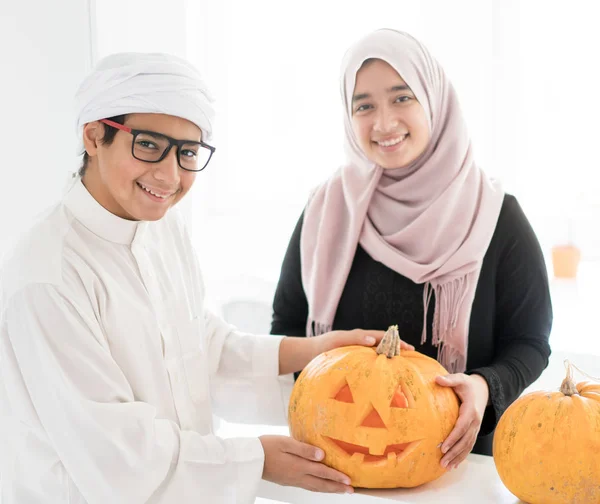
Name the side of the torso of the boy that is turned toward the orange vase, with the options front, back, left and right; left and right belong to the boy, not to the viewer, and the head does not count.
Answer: left

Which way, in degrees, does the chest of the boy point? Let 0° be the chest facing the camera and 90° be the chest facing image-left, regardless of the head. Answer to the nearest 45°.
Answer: approximately 315°
